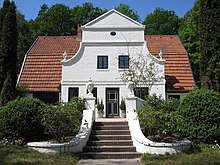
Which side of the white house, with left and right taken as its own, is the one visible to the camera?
front

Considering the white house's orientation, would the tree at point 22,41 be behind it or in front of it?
behind

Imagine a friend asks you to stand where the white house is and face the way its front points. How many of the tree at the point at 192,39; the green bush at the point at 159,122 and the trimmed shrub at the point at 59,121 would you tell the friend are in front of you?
2

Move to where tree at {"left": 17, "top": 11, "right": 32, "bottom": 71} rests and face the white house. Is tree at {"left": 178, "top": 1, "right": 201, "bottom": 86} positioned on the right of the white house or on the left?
left

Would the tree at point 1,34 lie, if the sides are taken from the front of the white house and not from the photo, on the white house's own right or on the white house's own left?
on the white house's own right

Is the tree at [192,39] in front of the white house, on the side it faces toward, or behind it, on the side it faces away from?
behind

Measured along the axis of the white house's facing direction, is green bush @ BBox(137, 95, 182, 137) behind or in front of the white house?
in front

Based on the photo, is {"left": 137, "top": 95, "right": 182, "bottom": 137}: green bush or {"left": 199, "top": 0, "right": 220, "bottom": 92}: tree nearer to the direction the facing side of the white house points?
the green bush

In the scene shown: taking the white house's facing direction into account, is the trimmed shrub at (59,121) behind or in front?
in front
